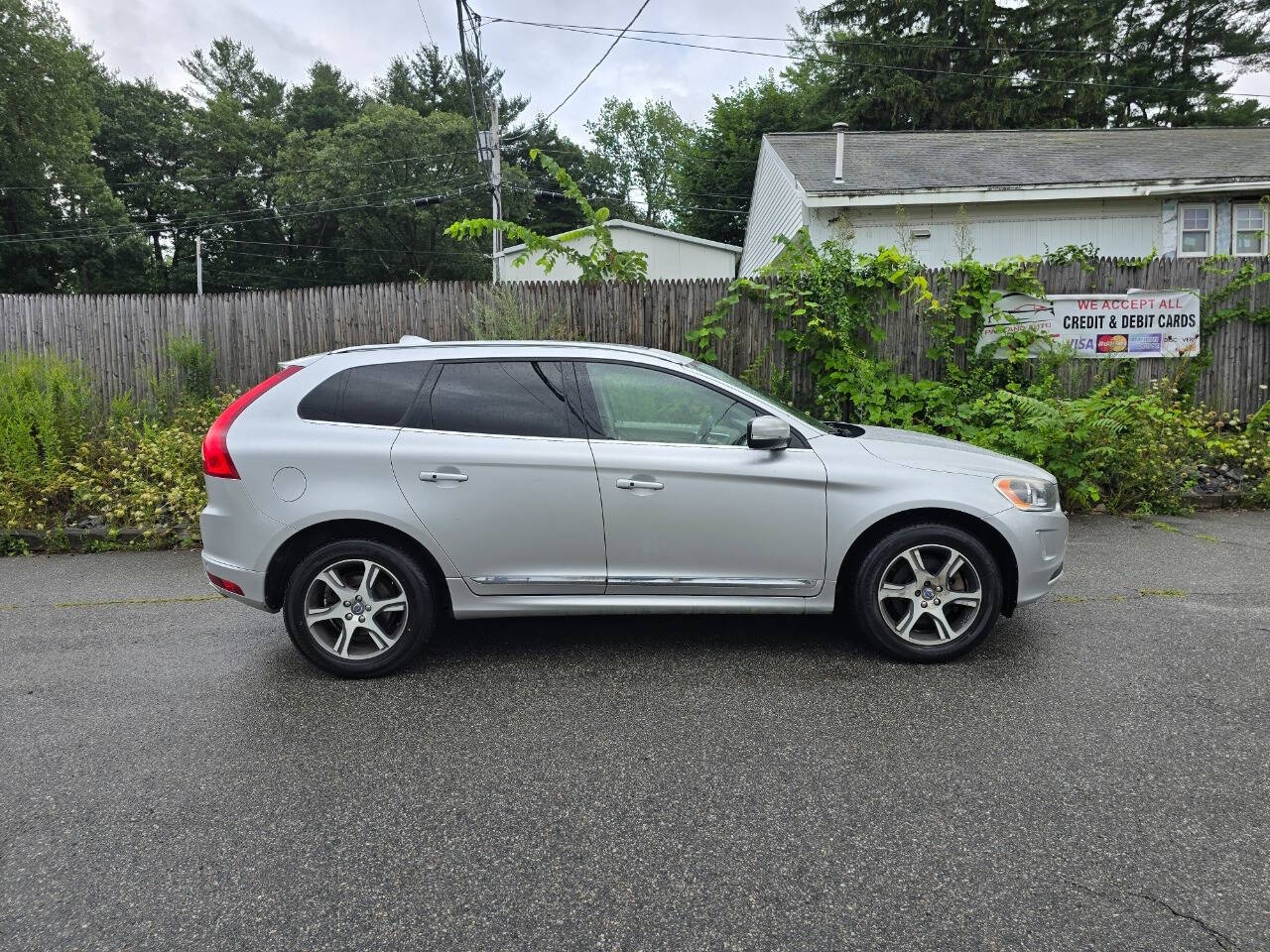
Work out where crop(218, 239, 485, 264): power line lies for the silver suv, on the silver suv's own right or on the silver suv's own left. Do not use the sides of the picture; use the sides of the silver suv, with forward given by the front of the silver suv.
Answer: on the silver suv's own left

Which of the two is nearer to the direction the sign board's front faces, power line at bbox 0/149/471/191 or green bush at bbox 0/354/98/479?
the green bush

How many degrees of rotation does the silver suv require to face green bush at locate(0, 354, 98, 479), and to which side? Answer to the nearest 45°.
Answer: approximately 135° to its left

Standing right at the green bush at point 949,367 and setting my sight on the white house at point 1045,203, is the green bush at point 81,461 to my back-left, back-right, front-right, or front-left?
back-left

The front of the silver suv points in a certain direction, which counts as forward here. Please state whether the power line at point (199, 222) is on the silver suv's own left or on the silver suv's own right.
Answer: on the silver suv's own left

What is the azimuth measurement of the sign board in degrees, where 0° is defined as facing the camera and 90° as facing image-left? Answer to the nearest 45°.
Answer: approximately 0°

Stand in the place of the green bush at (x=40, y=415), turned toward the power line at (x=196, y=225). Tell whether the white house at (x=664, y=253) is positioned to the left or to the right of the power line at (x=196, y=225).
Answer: right

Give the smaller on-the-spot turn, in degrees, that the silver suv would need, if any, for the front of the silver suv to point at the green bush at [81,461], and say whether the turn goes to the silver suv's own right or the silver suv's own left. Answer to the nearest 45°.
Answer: approximately 135° to the silver suv's own left

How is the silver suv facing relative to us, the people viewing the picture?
facing to the right of the viewer

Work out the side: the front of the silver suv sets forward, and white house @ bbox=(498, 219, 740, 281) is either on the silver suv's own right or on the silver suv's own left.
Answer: on the silver suv's own left

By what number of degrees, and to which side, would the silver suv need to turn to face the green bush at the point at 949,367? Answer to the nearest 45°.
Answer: approximately 45° to its left

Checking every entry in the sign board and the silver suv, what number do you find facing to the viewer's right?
1

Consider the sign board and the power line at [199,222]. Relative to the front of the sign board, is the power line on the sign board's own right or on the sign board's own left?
on the sign board's own right
